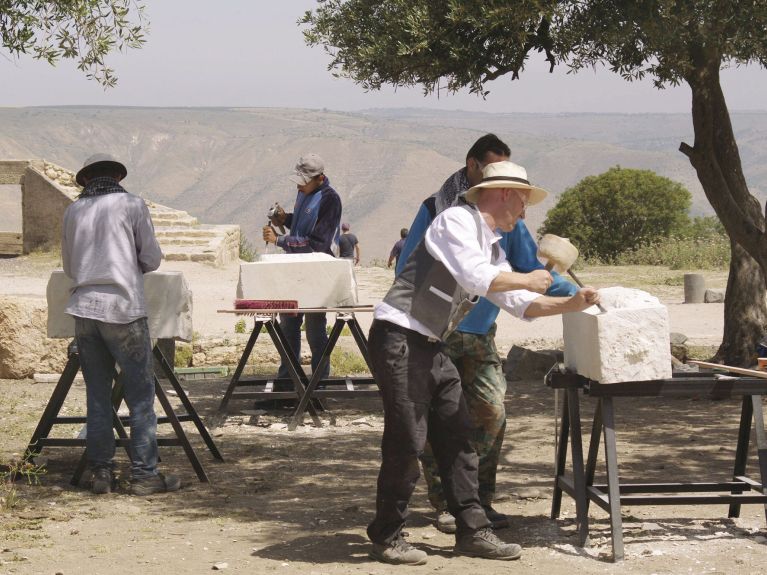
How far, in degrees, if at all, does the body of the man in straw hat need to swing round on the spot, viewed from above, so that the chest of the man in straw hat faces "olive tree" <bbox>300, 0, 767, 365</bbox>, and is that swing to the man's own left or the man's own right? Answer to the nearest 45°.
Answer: approximately 90° to the man's own left

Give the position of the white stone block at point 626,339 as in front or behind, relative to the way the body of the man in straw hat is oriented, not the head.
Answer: in front

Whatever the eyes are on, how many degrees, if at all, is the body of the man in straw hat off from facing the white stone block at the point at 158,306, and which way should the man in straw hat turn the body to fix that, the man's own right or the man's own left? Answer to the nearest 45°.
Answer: approximately 135° to the man's own left

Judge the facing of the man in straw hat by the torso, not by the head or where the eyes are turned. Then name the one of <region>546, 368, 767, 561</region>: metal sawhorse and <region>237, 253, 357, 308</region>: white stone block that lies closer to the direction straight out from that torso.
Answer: the metal sawhorse

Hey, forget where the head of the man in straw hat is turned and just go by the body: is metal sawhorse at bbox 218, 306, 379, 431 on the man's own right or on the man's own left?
on the man's own left

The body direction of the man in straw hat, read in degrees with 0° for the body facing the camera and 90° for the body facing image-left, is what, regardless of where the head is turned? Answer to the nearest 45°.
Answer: approximately 270°

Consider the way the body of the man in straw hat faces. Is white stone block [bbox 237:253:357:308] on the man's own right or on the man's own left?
on the man's own left

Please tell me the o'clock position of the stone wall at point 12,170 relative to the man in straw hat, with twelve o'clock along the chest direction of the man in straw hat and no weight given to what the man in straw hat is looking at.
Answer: The stone wall is roughly at 8 o'clock from the man in straw hat.

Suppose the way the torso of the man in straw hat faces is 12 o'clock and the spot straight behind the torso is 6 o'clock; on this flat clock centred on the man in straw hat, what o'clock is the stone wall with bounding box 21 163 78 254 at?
The stone wall is roughly at 8 o'clock from the man in straw hat.

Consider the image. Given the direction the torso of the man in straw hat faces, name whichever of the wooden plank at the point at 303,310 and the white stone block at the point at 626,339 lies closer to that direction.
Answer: the white stone block

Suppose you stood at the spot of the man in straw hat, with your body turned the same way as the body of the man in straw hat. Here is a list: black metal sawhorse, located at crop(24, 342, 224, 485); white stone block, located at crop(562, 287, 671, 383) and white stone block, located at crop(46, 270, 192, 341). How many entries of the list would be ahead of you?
1

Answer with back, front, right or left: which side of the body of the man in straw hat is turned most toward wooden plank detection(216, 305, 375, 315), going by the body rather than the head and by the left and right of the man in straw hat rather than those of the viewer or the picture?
left
